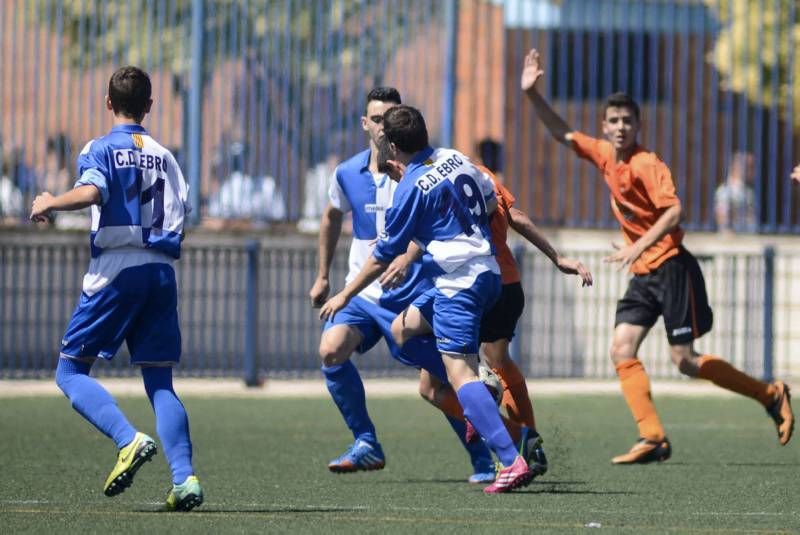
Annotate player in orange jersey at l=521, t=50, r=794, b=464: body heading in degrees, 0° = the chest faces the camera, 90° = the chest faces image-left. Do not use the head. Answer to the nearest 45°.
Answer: approximately 45°

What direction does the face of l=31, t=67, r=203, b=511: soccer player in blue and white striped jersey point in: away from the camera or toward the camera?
away from the camera

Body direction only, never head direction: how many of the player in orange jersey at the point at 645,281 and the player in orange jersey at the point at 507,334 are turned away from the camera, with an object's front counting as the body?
0

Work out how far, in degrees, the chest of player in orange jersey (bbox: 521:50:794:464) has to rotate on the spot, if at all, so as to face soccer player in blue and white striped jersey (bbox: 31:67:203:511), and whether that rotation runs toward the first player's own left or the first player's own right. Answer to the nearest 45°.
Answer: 0° — they already face them

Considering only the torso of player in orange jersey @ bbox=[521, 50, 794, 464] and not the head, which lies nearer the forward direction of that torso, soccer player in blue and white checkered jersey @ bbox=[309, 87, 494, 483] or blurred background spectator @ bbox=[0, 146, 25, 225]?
the soccer player in blue and white checkered jersey

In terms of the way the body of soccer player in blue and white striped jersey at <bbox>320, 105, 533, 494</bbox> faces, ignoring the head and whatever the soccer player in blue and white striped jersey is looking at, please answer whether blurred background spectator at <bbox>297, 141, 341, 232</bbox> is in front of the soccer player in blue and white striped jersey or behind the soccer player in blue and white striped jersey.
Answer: in front

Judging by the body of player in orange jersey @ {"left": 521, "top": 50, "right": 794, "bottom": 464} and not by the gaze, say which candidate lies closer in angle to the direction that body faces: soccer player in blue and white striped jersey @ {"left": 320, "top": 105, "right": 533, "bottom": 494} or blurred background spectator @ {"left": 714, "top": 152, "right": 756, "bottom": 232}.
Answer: the soccer player in blue and white striped jersey

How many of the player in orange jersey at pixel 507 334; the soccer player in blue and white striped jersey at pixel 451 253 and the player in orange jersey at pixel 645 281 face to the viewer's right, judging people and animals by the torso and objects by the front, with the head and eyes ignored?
0

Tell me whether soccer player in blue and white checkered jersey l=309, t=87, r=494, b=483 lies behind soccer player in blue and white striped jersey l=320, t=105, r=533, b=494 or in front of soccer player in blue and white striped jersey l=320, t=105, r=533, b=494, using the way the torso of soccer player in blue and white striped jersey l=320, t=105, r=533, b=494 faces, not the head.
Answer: in front

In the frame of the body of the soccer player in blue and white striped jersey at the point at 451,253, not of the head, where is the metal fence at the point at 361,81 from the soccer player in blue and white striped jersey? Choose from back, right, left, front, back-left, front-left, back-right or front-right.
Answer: front-right
